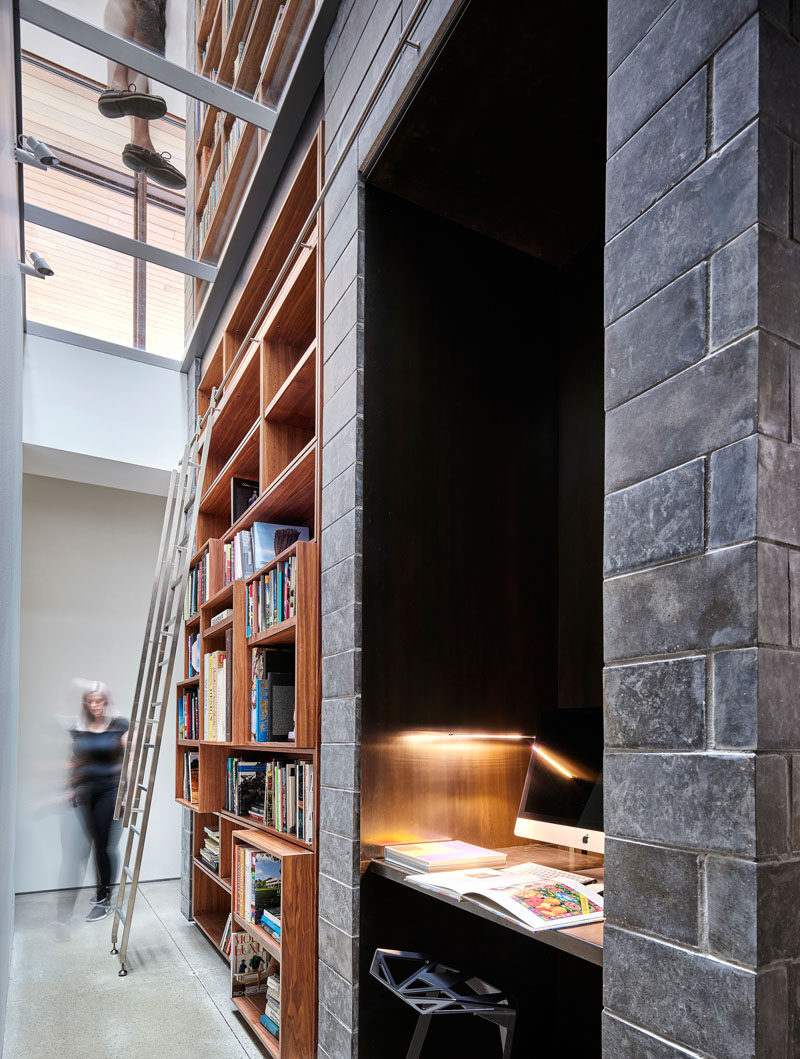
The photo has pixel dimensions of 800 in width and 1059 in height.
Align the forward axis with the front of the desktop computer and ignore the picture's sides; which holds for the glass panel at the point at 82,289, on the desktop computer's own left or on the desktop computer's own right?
on the desktop computer's own right

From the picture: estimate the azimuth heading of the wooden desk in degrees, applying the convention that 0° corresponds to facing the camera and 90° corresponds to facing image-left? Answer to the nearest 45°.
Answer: approximately 45°

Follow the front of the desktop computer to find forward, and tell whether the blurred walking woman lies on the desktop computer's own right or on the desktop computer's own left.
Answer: on the desktop computer's own right

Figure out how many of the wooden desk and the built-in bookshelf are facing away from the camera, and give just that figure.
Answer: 0

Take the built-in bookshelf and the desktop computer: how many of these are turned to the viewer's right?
0

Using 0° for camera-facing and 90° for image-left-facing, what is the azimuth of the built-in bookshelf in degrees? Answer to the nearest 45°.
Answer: approximately 90°
